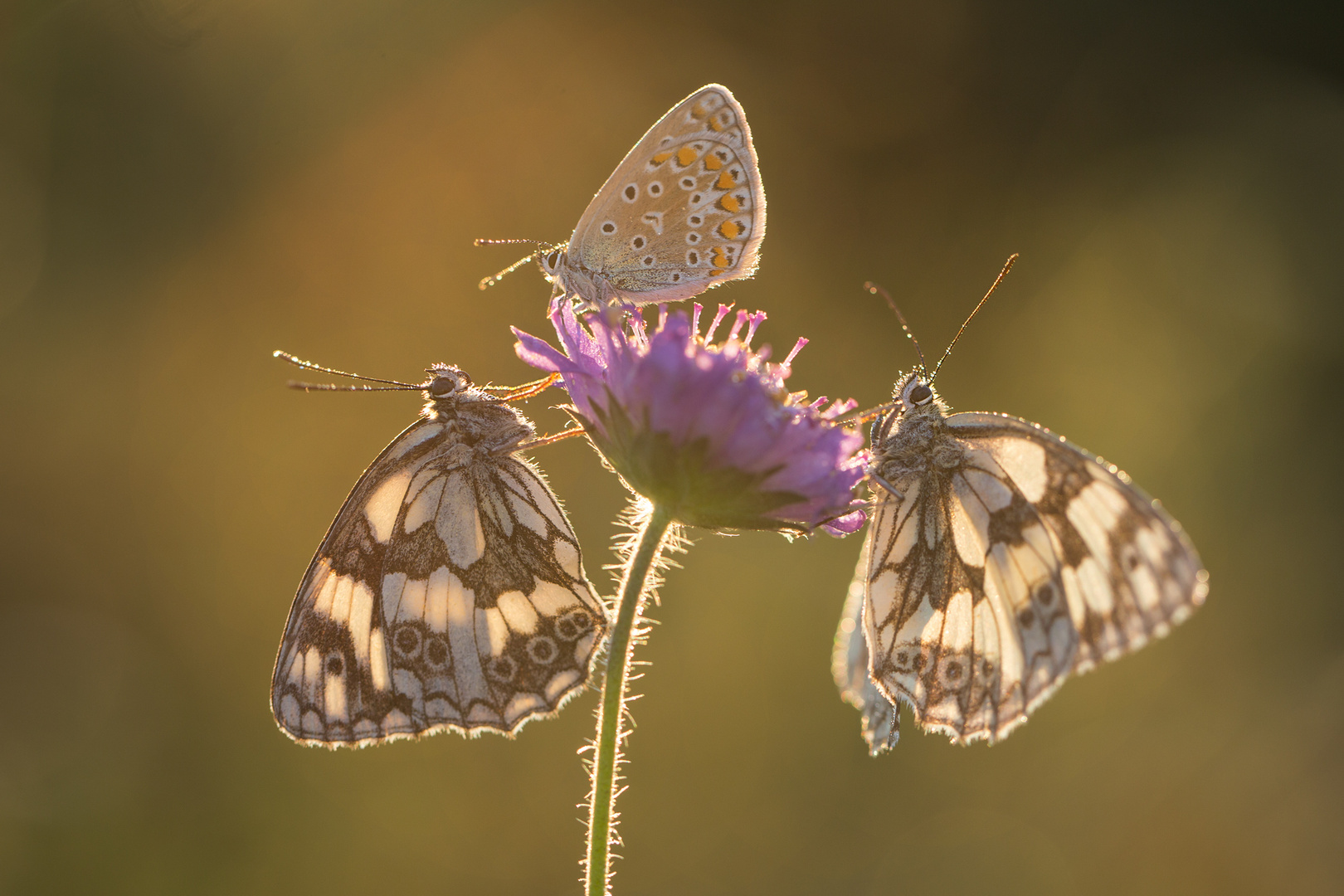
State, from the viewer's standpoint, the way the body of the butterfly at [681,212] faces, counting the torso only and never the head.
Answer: to the viewer's left
